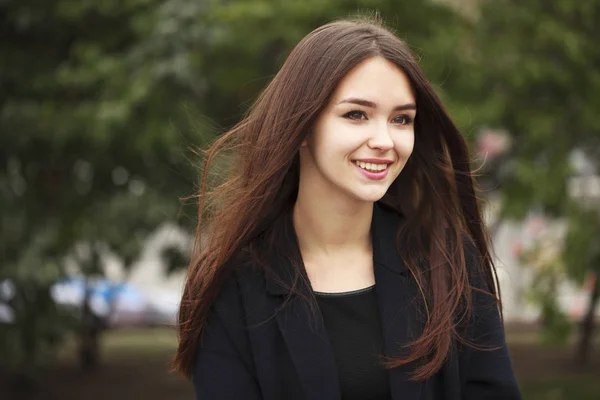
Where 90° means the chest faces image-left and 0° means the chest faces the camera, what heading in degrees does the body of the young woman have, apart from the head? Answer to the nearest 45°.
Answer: approximately 0°
